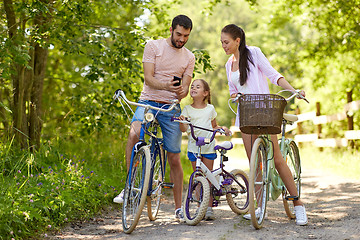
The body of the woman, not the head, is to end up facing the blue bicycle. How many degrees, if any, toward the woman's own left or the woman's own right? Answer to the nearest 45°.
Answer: approximately 45° to the woman's own right

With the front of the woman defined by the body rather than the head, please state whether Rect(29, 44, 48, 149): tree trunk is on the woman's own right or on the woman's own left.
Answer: on the woman's own right

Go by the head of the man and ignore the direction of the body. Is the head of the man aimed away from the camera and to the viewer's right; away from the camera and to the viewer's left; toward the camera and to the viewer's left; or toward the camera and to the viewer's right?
toward the camera and to the viewer's right

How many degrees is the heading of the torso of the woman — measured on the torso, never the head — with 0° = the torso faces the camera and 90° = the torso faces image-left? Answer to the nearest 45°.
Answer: approximately 45°

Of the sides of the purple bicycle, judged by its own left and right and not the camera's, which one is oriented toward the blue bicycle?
front

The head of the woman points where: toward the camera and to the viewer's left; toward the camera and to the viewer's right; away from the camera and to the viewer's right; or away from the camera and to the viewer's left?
toward the camera and to the viewer's left

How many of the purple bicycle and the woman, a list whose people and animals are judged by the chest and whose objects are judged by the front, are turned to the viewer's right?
0

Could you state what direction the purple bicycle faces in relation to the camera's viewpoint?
facing the viewer and to the left of the viewer
